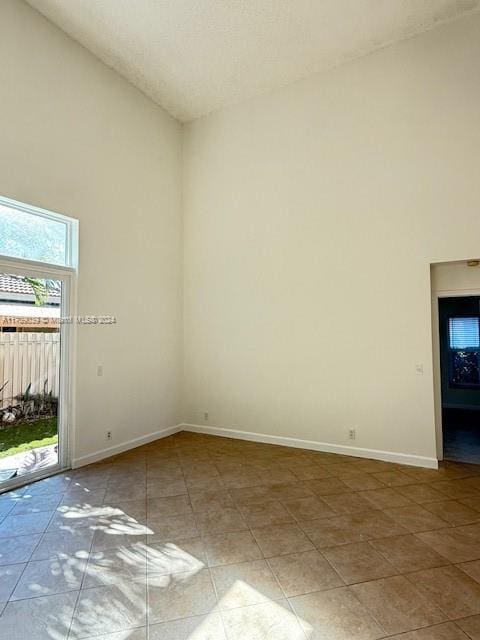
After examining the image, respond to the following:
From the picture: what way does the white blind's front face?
toward the camera

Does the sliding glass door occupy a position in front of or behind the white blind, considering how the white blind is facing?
in front

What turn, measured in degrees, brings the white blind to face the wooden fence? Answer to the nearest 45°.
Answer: approximately 45° to its right
